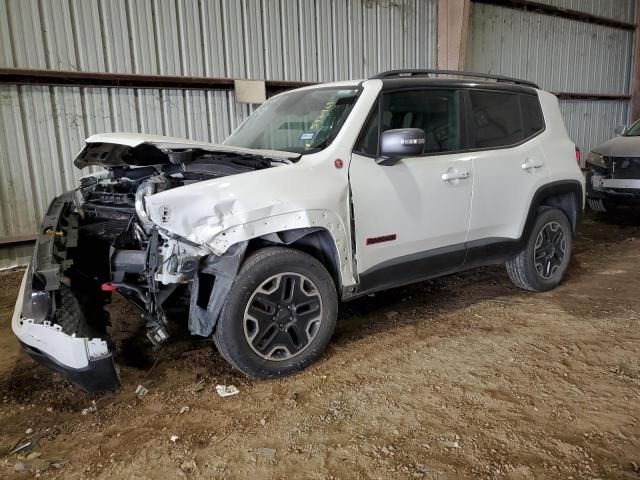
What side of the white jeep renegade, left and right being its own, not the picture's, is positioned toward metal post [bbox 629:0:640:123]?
back

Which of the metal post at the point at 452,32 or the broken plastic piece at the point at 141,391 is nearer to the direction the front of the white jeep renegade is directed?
the broken plastic piece

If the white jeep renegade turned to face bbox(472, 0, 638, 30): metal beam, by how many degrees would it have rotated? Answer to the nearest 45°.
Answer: approximately 180°

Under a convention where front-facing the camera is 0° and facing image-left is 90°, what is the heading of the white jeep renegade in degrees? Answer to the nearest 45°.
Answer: approximately 45°

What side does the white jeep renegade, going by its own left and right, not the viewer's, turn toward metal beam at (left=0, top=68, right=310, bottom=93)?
right
